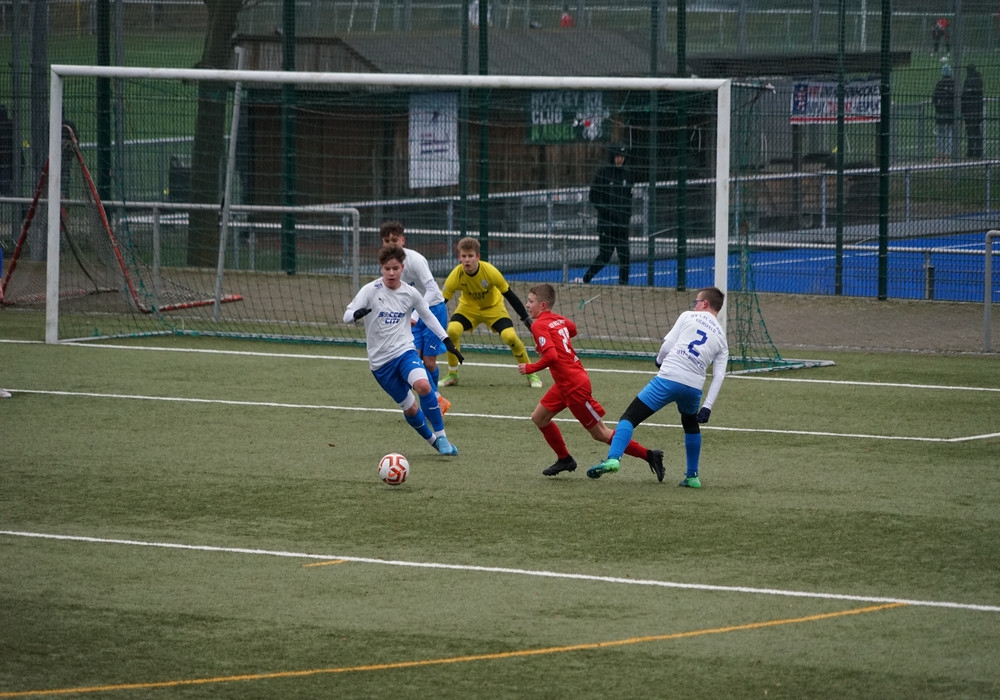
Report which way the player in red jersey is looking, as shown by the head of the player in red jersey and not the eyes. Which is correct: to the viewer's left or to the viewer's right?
to the viewer's left

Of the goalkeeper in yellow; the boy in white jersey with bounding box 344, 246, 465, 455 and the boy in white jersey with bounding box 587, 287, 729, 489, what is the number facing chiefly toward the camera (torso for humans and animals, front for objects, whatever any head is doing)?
2

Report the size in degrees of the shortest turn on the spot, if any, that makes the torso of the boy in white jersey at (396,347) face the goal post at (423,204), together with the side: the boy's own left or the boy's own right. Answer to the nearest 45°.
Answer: approximately 180°

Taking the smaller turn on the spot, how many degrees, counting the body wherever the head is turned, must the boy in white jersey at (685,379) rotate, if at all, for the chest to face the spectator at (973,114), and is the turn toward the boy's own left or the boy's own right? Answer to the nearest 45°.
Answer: approximately 45° to the boy's own right

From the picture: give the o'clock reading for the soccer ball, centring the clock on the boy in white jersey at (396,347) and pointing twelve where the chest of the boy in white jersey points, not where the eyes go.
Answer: The soccer ball is roughly at 12 o'clock from the boy in white jersey.

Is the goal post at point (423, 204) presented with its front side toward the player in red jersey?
yes

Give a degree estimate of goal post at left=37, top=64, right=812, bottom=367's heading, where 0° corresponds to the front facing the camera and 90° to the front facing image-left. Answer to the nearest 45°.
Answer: approximately 0°

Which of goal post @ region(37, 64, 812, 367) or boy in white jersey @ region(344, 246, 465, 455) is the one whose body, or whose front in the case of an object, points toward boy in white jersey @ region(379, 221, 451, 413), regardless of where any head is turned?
the goal post

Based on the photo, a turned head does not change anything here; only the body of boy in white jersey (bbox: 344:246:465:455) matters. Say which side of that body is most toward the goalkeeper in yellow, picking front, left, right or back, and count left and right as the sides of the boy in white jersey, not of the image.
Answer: back

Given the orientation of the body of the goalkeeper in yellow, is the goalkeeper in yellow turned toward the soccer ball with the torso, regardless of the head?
yes
